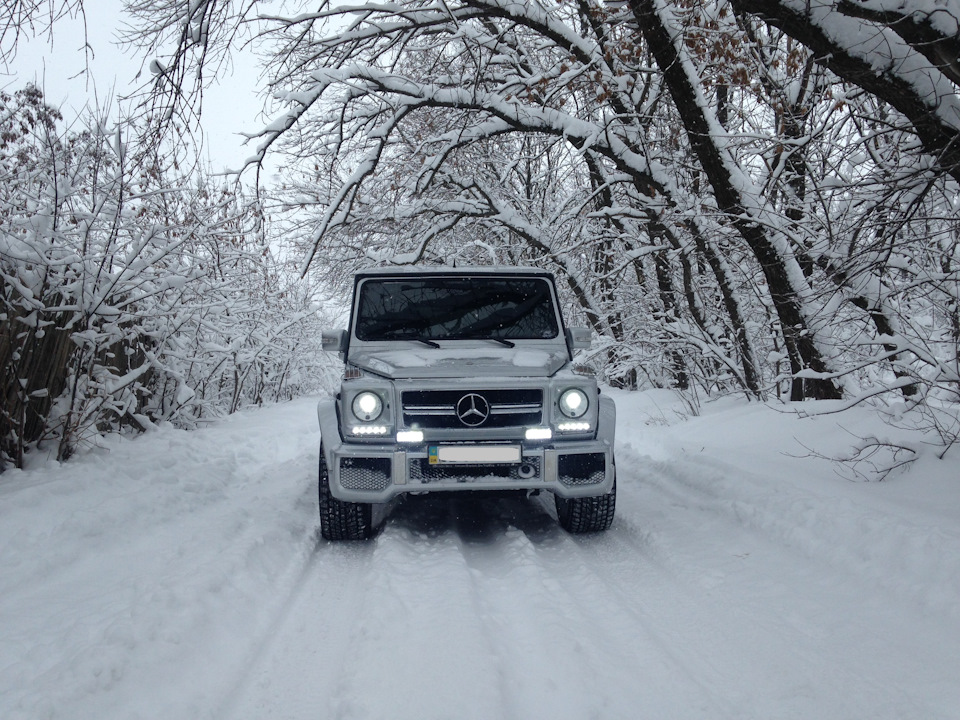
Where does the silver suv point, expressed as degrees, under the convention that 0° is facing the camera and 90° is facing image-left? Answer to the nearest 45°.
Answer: approximately 0°
